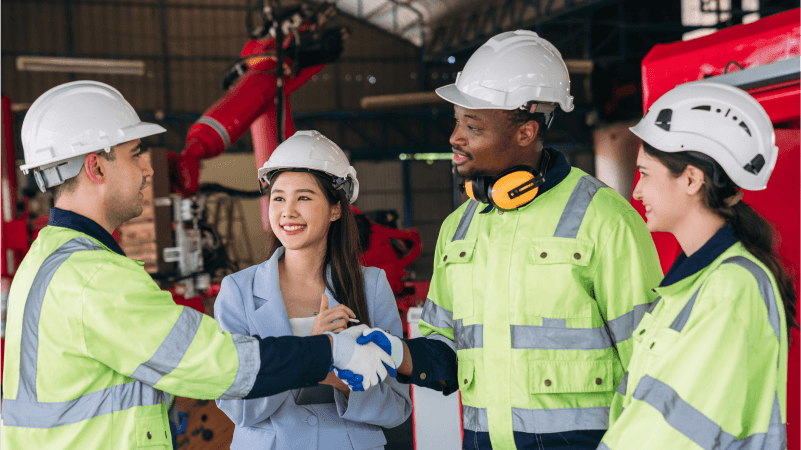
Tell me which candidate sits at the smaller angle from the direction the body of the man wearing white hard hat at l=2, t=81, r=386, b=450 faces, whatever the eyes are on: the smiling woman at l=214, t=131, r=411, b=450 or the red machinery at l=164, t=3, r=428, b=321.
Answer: the smiling woman

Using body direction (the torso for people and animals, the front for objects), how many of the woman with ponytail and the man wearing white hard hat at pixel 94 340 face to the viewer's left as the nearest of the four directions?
1

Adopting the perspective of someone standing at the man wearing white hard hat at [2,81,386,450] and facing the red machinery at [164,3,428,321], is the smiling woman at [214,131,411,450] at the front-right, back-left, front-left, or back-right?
front-right

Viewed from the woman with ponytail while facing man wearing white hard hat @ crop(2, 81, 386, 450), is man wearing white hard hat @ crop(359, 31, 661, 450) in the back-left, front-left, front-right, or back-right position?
front-right

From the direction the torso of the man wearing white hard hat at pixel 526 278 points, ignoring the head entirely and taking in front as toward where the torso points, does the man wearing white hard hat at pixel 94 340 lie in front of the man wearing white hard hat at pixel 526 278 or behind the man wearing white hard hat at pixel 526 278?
in front

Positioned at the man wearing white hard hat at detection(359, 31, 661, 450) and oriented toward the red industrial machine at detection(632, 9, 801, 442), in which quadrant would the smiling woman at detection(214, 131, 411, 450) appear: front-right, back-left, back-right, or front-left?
back-left

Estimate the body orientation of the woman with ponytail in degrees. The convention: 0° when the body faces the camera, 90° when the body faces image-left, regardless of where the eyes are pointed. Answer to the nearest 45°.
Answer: approximately 90°

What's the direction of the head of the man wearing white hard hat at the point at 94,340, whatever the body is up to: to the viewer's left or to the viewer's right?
to the viewer's right

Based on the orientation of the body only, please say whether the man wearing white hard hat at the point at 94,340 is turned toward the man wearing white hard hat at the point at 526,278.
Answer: yes

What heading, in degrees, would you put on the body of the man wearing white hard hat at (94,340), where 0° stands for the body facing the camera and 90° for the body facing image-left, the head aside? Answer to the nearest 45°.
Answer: approximately 270°

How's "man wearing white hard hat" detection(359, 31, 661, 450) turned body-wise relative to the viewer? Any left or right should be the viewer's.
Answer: facing the viewer and to the left of the viewer

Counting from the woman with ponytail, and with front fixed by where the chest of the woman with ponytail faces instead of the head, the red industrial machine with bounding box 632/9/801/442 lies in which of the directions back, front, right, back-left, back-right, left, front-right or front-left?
right

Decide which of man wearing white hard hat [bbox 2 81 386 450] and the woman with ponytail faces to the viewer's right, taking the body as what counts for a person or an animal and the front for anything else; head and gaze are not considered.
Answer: the man wearing white hard hat

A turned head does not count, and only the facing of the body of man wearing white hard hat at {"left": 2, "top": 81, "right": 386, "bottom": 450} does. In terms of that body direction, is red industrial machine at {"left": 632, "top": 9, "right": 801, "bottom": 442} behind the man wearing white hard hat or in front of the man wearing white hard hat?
in front

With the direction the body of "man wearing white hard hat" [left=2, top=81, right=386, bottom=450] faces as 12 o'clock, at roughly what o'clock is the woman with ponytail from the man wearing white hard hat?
The woman with ponytail is roughly at 1 o'clock from the man wearing white hard hat.

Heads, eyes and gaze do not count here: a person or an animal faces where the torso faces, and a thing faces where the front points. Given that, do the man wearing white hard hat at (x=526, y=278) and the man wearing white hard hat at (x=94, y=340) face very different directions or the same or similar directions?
very different directions
